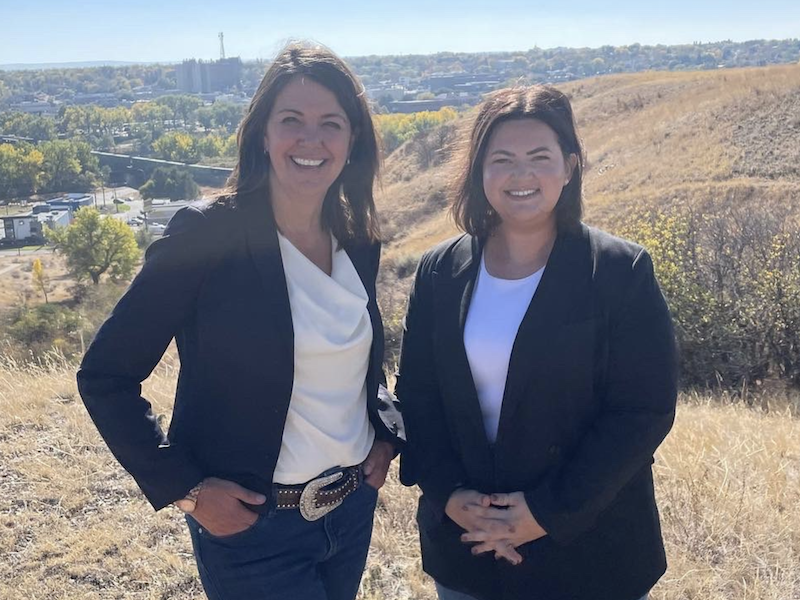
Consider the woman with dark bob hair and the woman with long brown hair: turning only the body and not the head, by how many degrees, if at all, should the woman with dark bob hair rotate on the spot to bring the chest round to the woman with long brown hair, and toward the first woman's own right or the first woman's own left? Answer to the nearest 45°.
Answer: approximately 45° to the first woman's own right

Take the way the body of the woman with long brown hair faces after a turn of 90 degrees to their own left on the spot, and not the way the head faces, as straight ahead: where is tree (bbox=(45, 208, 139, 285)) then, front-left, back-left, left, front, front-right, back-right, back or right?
front-left

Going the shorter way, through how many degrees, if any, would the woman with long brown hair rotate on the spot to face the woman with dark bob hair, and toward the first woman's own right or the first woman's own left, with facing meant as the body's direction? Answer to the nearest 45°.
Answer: approximately 45° to the first woman's own left

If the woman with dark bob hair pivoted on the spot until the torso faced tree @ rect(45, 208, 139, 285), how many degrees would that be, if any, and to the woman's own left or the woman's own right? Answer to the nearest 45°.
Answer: approximately 90° to the woman's own right

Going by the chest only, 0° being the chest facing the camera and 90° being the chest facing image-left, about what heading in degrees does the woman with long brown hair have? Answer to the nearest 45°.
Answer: approximately 315°

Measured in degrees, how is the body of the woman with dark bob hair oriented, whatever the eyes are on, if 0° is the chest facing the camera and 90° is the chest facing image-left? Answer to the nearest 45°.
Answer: approximately 45°
